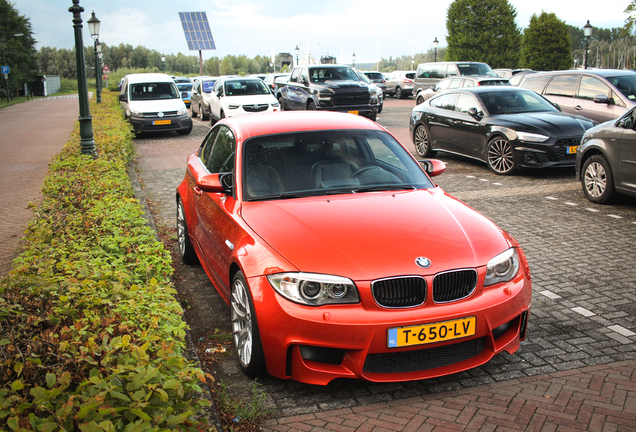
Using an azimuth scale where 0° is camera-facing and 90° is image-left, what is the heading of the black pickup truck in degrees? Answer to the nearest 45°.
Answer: approximately 315°

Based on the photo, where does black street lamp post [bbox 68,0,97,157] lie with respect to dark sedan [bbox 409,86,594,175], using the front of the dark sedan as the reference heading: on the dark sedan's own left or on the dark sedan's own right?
on the dark sedan's own right

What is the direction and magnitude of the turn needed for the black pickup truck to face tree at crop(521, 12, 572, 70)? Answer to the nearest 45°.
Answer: approximately 90° to its left

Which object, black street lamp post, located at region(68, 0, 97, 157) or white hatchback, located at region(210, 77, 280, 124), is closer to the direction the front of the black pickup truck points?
the black street lamp post

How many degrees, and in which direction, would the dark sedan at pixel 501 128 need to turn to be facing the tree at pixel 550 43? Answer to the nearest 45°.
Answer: approximately 135° to its left

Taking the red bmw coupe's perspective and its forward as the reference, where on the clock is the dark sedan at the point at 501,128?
The dark sedan is roughly at 8 o'clock from the red bmw coupe.

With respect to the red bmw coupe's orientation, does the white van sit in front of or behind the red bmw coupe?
behind

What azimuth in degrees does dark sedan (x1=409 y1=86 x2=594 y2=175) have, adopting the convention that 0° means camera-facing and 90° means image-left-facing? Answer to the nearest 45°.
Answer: approximately 315°

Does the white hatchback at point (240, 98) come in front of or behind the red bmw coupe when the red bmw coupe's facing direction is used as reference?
behind
